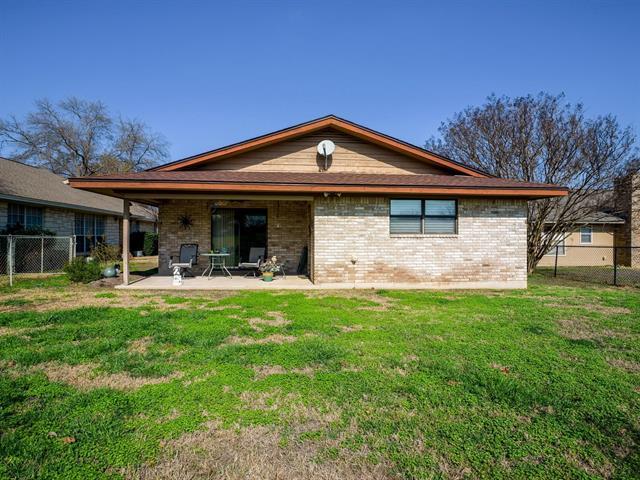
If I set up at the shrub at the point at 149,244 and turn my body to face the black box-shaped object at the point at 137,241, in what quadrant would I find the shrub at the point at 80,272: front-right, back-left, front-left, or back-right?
front-left

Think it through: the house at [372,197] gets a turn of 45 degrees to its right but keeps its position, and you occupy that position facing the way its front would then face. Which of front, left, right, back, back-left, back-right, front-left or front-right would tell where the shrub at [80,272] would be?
back-left

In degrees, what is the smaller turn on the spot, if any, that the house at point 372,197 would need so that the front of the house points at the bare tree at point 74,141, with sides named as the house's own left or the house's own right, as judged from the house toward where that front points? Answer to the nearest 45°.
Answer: approximately 45° to the house's own left

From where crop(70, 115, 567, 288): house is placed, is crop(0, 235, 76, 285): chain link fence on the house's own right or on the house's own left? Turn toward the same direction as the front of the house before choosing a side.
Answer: on the house's own left

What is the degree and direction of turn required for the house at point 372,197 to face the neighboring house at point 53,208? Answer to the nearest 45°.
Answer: approximately 45° to its left

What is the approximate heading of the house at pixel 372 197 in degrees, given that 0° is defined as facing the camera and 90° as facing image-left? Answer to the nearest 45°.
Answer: approximately 180°

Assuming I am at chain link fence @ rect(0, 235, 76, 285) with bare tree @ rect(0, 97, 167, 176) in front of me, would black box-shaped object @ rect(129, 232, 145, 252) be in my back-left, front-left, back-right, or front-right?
front-right

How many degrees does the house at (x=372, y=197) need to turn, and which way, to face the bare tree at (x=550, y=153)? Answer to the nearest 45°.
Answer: approximately 45° to its right
